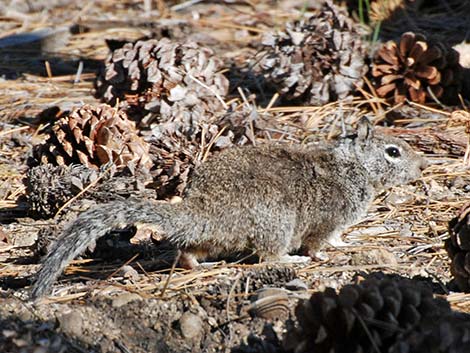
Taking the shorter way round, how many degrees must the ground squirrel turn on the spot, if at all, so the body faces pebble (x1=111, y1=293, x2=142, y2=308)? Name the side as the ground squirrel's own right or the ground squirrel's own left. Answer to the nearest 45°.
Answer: approximately 135° to the ground squirrel's own right

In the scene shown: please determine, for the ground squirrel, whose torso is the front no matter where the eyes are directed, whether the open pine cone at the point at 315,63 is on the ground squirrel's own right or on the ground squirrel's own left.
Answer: on the ground squirrel's own left

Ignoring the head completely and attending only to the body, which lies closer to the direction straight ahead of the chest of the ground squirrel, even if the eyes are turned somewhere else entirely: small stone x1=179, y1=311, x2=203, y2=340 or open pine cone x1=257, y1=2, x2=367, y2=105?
the open pine cone

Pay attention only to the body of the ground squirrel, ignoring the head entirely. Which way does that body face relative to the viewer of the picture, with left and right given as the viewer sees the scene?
facing to the right of the viewer

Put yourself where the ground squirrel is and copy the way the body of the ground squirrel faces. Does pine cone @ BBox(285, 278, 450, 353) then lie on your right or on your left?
on your right

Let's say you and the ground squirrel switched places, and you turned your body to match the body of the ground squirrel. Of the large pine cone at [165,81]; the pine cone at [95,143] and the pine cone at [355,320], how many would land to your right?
1

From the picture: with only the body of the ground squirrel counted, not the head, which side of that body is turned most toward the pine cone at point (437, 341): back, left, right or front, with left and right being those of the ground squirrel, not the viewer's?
right

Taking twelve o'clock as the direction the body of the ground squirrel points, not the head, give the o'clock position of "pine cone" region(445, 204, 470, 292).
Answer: The pine cone is roughly at 1 o'clock from the ground squirrel.

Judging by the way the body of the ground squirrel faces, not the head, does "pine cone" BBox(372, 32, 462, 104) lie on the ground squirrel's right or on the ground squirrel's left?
on the ground squirrel's left

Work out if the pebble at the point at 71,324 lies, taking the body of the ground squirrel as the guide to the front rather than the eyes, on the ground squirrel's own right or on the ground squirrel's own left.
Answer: on the ground squirrel's own right
